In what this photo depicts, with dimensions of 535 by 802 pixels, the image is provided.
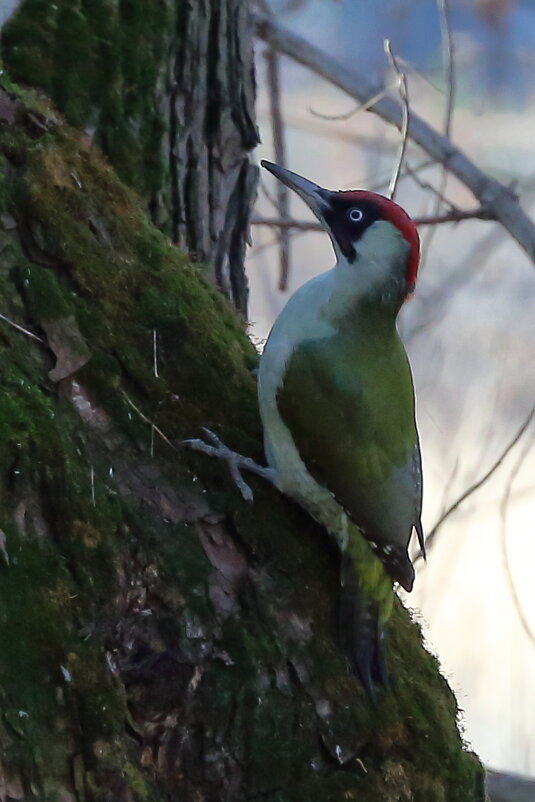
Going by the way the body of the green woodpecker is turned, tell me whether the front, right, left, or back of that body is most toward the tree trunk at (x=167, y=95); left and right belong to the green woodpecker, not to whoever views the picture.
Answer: front

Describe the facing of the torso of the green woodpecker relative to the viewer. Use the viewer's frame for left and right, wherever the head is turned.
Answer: facing to the left of the viewer
